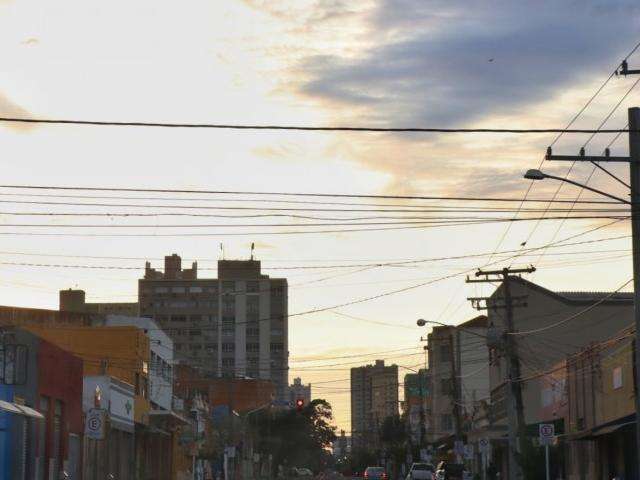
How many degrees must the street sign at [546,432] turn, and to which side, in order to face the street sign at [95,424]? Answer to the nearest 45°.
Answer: approximately 45° to its right

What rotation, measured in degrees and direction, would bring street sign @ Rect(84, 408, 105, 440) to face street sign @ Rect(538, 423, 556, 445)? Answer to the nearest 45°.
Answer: approximately 90° to its left

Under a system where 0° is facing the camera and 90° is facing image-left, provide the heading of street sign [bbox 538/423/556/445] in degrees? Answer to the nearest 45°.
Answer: approximately 0°

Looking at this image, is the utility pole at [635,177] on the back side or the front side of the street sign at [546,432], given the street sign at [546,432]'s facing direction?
on the front side

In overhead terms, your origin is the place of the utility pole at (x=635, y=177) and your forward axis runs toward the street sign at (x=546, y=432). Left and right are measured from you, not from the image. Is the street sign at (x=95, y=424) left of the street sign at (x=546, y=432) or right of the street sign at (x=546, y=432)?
left

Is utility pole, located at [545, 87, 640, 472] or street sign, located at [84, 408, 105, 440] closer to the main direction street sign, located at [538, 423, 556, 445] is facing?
the utility pole

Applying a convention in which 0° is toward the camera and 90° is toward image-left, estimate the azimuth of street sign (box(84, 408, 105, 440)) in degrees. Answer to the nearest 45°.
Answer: approximately 0°

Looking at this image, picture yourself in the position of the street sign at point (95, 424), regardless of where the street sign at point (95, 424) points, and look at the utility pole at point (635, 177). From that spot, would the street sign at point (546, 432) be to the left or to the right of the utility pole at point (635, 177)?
left

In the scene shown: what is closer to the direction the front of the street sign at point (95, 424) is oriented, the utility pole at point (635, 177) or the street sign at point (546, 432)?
the utility pole

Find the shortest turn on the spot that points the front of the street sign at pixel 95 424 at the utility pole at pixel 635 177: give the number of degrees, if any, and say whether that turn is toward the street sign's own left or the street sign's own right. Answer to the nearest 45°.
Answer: approximately 45° to the street sign's own left

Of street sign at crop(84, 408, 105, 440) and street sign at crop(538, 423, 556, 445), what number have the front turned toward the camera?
2
